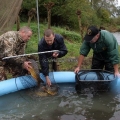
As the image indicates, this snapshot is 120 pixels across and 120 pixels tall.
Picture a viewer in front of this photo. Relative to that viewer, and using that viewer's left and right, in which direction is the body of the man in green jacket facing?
facing the viewer and to the left of the viewer

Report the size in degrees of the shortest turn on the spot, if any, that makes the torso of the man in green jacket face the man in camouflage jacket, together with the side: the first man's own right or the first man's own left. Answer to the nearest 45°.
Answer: approximately 45° to the first man's own right

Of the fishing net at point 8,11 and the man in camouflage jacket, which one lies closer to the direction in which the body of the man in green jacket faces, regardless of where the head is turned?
the man in camouflage jacket

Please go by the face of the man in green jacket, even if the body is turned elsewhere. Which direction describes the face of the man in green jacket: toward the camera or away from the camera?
toward the camera
